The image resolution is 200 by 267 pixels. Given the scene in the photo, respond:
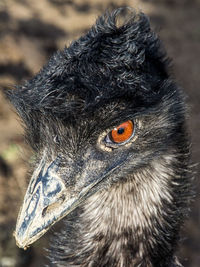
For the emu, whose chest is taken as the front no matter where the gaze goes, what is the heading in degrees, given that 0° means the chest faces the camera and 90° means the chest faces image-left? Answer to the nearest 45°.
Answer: approximately 45°
